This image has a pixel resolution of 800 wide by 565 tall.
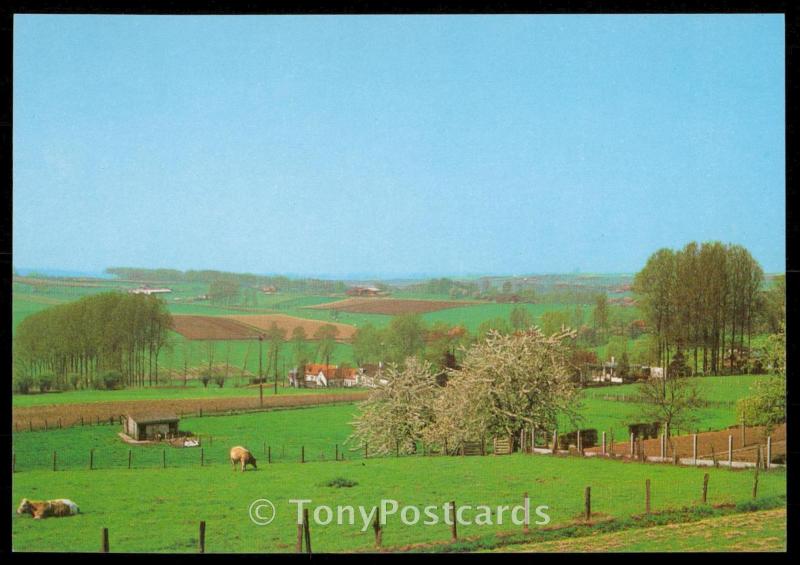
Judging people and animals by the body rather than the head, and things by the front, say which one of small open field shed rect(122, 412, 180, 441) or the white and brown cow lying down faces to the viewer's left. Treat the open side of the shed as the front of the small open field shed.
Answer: the white and brown cow lying down

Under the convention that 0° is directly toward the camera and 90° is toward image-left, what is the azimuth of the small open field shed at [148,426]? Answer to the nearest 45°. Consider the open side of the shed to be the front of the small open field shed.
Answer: approximately 315°

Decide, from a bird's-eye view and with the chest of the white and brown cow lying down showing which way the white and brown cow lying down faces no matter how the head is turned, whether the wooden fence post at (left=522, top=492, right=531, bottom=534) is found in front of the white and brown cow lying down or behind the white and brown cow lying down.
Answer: behind

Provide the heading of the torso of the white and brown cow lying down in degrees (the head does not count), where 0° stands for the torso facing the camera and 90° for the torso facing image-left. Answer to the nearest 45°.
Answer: approximately 90°

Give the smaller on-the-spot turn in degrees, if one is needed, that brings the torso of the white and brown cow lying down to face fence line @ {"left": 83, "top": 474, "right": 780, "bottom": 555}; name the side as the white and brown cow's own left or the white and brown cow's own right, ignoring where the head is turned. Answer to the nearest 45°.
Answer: approximately 180°
